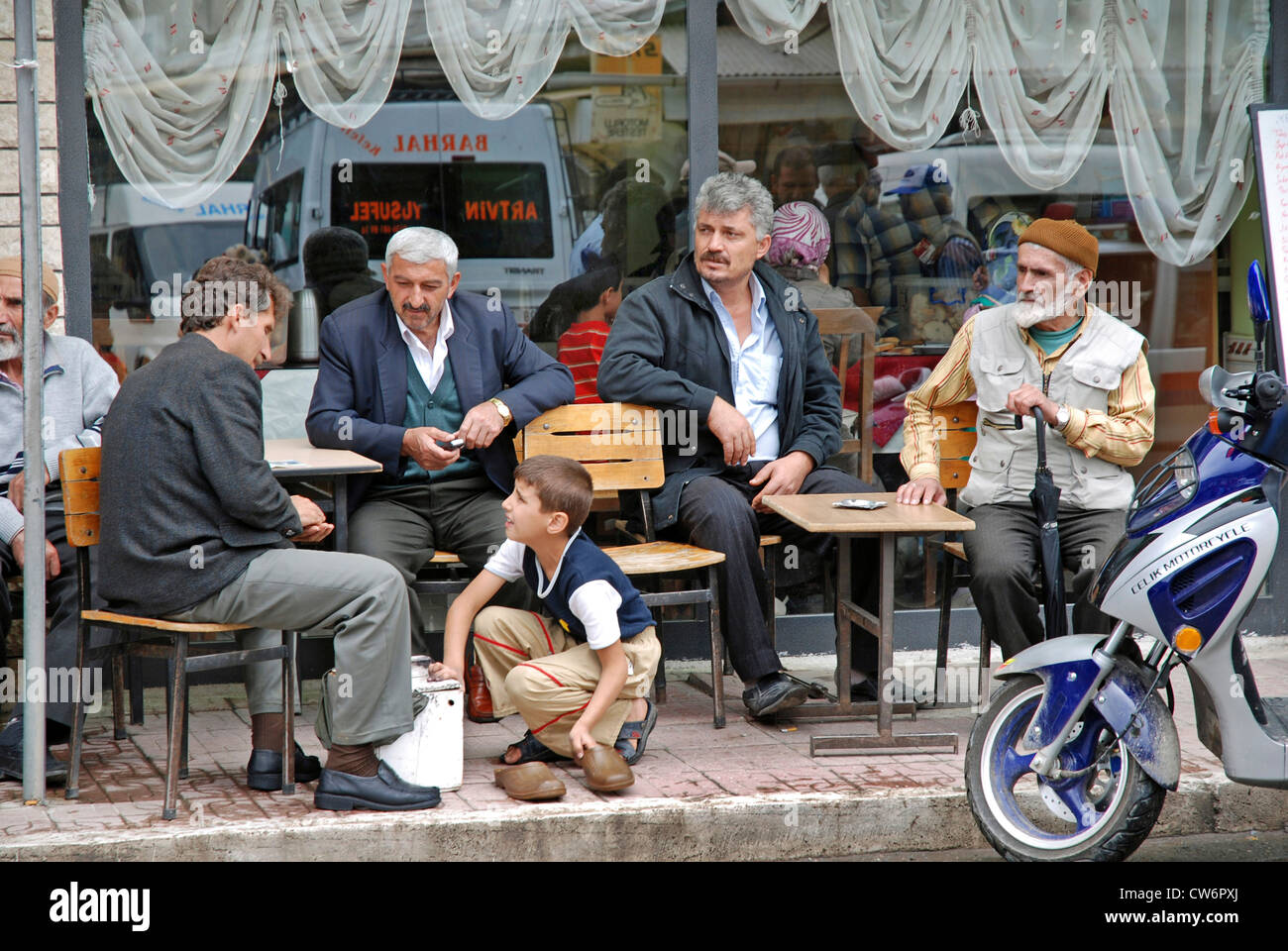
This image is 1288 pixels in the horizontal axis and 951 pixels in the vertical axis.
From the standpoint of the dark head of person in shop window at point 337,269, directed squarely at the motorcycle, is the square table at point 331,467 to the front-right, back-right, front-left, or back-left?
front-right

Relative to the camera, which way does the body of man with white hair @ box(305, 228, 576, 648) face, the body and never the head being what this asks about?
toward the camera

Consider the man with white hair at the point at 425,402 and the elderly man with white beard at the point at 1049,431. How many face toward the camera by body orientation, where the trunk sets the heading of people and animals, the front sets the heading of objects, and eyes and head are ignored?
2

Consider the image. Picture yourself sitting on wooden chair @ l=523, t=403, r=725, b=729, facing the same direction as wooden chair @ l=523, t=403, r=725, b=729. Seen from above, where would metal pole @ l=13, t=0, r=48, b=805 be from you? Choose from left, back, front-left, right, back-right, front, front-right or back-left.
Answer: right

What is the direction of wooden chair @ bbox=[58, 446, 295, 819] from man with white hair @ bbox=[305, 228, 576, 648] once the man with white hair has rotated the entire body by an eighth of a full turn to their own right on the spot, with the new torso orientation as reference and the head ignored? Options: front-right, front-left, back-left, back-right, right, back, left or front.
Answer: front

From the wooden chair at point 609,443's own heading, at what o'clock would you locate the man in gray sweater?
The man in gray sweater is roughly at 4 o'clock from the wooden chair.

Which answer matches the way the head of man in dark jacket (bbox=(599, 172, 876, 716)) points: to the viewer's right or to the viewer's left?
to the viewer's left

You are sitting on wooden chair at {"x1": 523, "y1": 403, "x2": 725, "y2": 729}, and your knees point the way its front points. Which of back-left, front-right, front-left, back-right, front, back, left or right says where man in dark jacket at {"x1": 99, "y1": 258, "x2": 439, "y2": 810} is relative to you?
right

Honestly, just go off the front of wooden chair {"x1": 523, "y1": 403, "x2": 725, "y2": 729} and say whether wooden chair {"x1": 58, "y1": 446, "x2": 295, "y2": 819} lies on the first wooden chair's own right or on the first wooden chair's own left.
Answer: on the first wooden chair's own right

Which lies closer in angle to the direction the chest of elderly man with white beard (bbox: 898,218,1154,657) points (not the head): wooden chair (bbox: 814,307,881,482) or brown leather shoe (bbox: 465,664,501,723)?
the brown leather shoe
